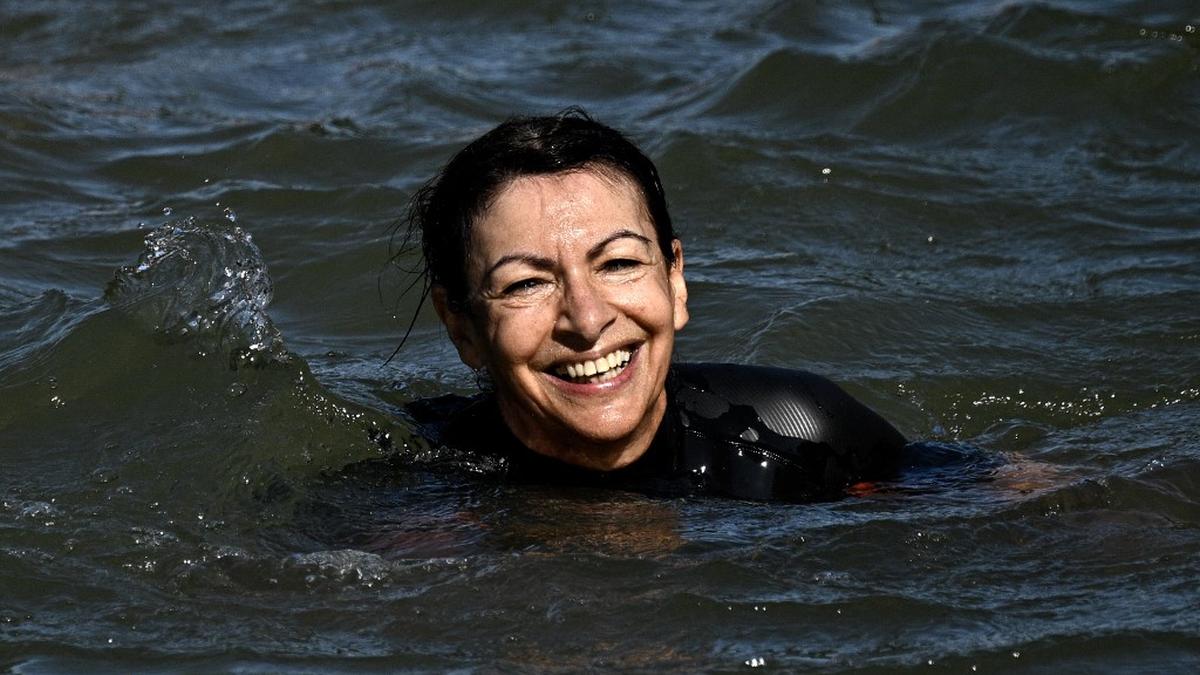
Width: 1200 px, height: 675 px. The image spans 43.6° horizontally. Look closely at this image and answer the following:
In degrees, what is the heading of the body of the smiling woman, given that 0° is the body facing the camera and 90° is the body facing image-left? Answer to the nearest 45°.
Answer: approximately 0°
